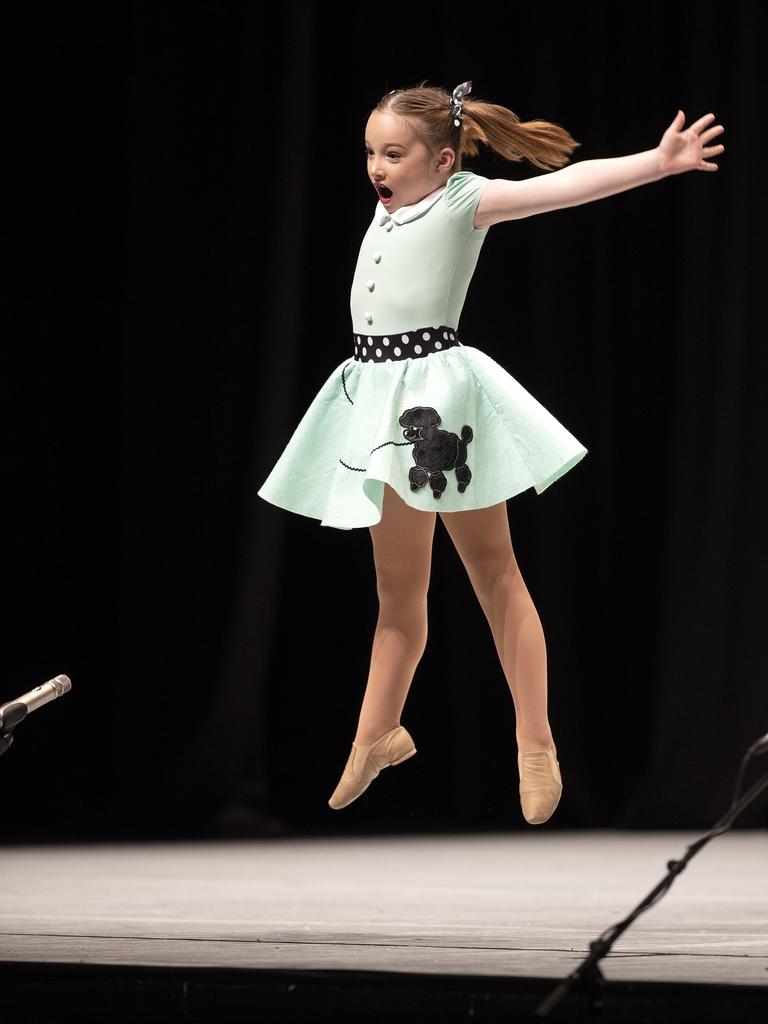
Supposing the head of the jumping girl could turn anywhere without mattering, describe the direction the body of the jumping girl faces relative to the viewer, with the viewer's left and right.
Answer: facing the viewer and to the left of the viewer

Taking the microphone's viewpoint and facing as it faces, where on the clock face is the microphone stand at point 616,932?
The microphone stand is roughly at 1 o'clock from the microphone.

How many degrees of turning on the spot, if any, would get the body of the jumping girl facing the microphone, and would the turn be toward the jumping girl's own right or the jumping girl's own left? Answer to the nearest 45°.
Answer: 0° — they already face it

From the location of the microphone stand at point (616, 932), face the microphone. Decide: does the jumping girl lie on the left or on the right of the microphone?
right

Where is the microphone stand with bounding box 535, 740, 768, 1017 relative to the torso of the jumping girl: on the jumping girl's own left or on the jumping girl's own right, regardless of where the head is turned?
on the jumping girl's own left

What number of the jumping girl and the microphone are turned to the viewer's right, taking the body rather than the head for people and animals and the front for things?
1

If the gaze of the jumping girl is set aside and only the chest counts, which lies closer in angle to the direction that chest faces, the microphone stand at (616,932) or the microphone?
the microphone

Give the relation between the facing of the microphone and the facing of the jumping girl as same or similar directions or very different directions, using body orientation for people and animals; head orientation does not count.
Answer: very different directions

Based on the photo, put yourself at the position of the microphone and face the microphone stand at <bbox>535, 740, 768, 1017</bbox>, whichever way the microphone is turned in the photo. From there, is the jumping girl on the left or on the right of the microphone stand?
left

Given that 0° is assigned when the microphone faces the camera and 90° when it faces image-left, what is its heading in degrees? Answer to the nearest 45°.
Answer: approximately 270°

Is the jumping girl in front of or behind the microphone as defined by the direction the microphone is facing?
in front
